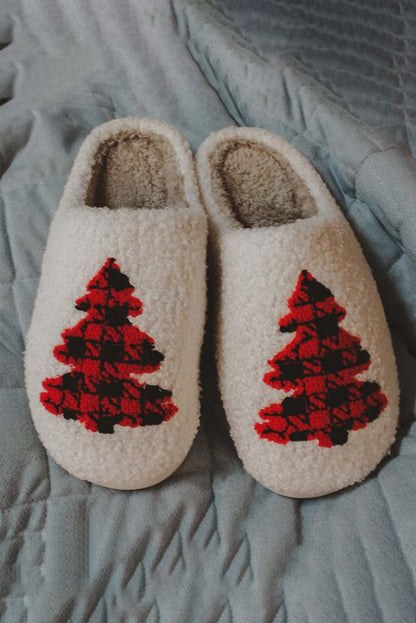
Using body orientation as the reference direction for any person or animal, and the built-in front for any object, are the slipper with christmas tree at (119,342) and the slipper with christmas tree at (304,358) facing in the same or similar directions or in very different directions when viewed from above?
same or similar directions

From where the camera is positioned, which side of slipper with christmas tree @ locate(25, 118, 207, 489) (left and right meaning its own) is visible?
front

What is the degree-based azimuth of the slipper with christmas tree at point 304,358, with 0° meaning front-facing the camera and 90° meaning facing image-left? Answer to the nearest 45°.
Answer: approximately 0°

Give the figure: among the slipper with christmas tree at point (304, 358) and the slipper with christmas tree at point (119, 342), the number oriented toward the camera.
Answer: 2
